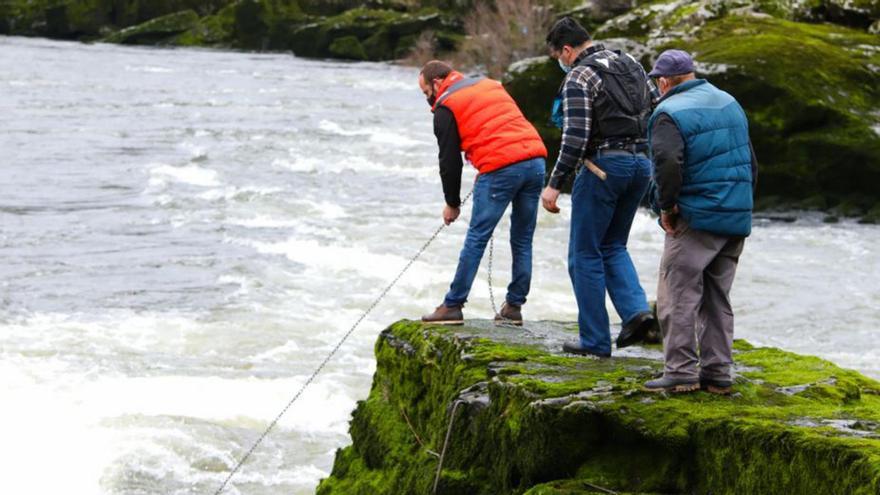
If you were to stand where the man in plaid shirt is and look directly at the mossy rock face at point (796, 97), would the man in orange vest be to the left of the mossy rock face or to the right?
left

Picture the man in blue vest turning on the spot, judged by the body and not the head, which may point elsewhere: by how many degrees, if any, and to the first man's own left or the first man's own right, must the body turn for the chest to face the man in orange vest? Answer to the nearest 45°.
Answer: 0° — they already face them

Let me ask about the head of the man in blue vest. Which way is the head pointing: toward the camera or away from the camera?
away from the camera

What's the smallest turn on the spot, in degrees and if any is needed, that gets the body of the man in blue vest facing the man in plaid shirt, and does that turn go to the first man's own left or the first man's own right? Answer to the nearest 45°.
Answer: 0° — they already face them

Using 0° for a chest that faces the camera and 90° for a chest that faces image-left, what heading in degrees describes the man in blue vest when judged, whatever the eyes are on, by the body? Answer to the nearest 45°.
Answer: approximately 135°

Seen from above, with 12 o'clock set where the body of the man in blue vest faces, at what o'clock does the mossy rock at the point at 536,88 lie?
The mossy rock is roughly at 1 o'clock from the man in blue vest.

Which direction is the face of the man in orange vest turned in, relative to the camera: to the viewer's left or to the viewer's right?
to the viewer's left
